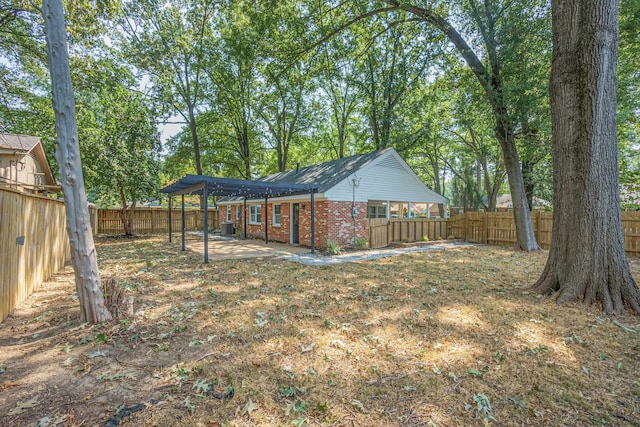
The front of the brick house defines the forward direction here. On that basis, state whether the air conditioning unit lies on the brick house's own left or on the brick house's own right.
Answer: on the brick house's own right
